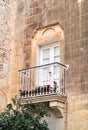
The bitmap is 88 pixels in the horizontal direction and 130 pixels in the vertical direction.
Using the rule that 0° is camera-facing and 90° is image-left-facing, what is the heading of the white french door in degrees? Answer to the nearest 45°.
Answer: approximately 45°

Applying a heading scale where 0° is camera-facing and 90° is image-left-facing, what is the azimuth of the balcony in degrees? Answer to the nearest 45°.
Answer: approximately 45°
